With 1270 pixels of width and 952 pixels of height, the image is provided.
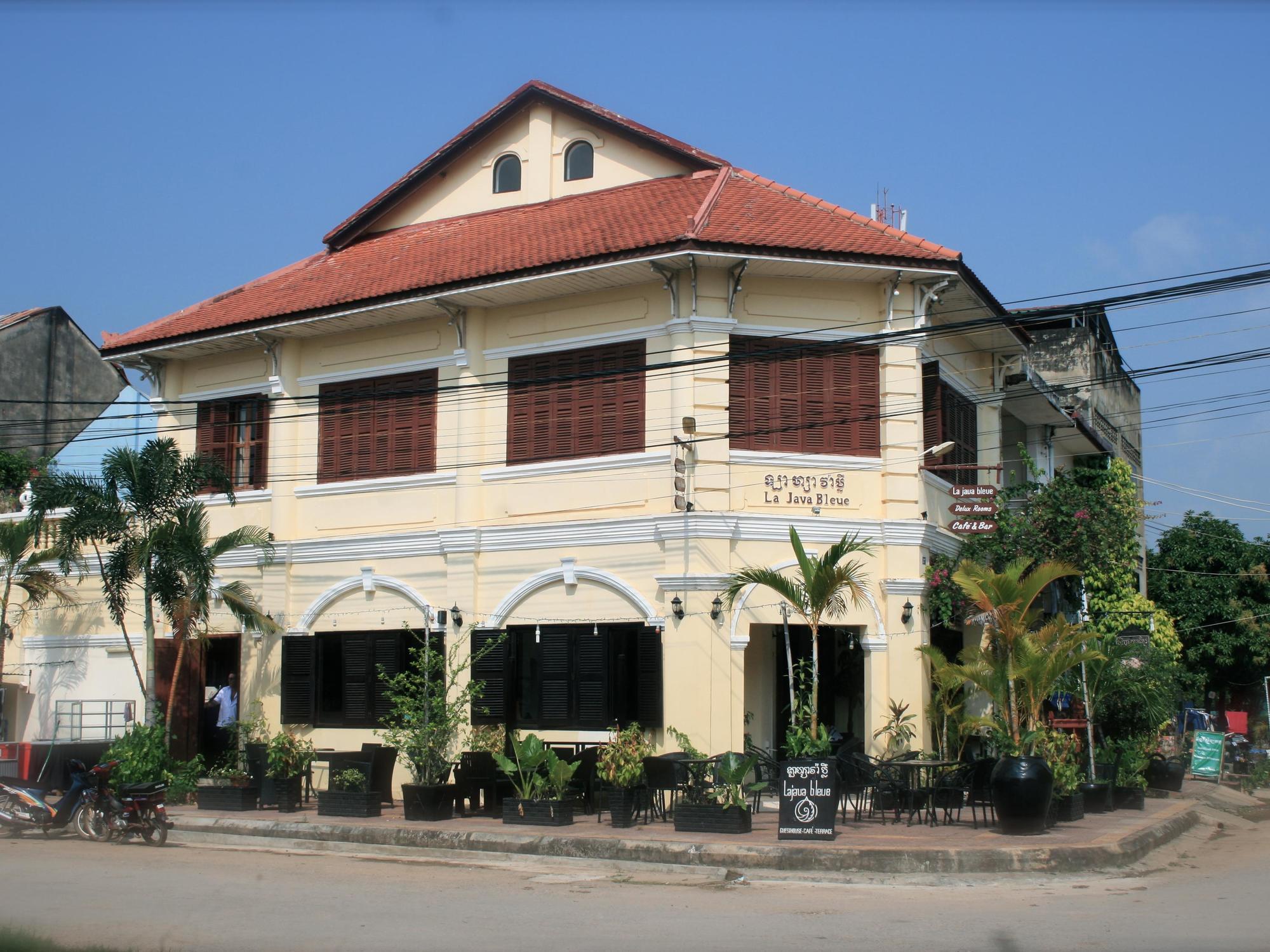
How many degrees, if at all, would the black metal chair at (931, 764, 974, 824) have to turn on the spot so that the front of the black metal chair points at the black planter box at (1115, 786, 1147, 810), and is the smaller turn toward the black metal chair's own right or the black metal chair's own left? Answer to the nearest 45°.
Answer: approximately 135° to the black metal chair's own right

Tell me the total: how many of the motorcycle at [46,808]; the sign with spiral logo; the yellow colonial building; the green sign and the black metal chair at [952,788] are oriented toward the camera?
3

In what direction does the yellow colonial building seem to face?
toward the camera

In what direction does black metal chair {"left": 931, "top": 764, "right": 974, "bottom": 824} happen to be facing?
to the viewer's left

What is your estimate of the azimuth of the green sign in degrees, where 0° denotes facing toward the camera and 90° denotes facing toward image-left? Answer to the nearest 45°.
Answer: approximately 0°

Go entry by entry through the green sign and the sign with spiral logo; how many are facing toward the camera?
2

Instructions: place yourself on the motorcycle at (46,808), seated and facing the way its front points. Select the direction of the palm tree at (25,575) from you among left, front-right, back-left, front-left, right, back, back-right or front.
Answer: left

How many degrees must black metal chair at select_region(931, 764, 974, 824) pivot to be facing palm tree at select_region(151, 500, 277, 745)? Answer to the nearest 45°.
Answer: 0° — it already faces it

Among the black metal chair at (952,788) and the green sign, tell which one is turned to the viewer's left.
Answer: the black metal chair

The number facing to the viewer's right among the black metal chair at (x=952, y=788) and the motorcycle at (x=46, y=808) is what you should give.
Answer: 1

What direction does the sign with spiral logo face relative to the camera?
toward the camera

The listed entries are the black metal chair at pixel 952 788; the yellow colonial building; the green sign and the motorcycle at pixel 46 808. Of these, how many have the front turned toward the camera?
2

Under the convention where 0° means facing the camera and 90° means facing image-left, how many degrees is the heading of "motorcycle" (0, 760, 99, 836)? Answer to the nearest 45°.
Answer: approximately 270°

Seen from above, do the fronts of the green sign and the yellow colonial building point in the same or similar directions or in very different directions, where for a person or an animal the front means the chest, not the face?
same or similar directions
